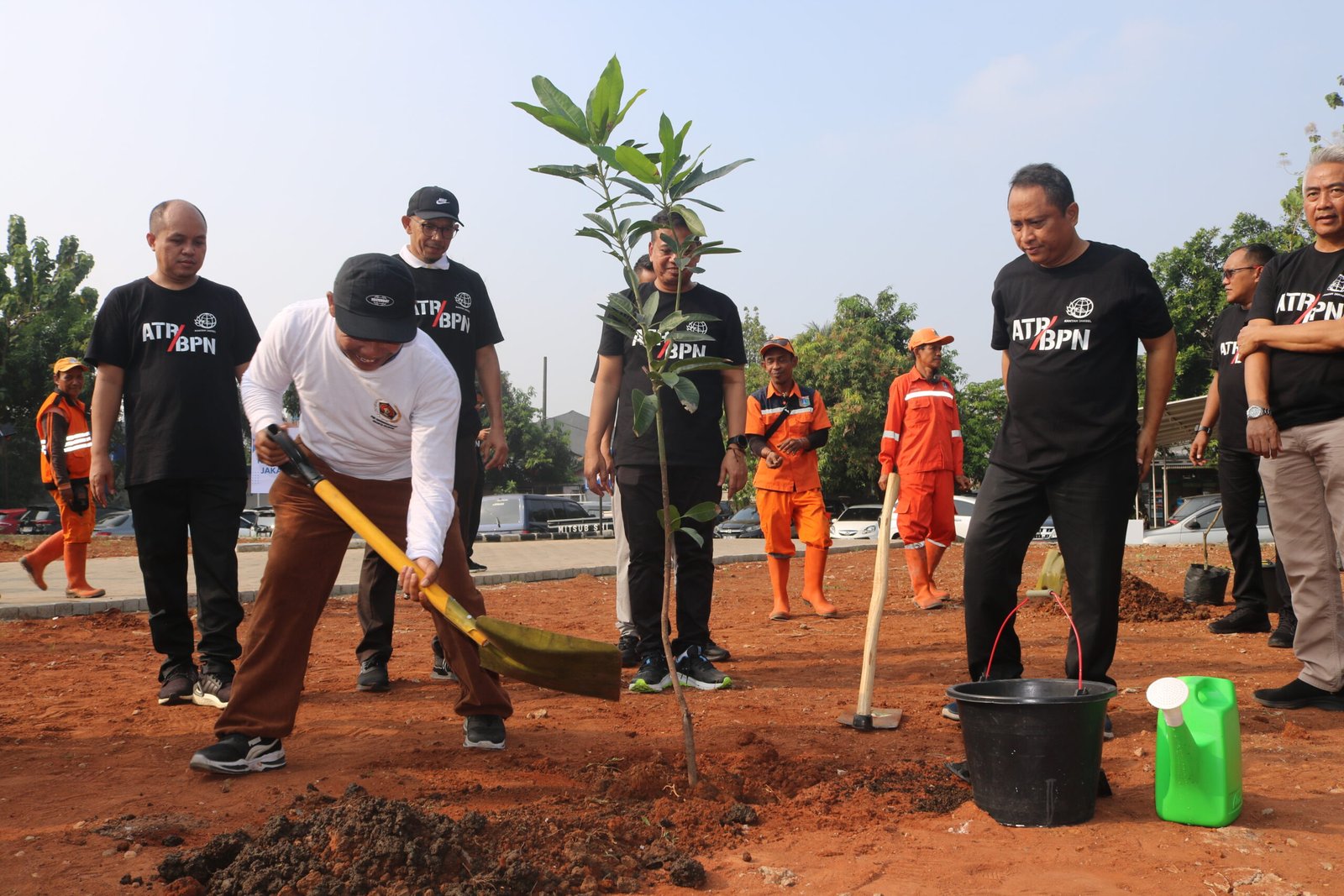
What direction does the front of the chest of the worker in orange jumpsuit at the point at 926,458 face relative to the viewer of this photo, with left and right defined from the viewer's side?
facing the viewer and to the right of the viewer

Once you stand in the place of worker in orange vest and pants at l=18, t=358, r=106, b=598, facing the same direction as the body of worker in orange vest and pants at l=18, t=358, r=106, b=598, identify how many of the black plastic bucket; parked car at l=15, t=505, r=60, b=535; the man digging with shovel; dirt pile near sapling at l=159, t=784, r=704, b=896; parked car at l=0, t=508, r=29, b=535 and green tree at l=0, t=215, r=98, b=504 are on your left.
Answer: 3

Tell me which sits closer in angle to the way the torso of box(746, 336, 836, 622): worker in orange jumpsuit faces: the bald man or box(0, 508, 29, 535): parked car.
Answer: the bald man

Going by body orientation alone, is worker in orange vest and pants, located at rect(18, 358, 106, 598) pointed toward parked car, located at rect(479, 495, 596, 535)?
no

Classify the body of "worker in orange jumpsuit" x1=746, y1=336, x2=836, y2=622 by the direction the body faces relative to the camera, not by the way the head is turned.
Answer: toward the camera

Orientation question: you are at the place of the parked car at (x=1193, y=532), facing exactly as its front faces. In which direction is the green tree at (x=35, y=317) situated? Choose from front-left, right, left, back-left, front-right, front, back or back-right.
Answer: front

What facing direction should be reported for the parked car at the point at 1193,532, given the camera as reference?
facing to the left of the viewer

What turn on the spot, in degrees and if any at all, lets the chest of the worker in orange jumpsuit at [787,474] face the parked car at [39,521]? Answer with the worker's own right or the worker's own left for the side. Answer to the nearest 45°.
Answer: approximately 135° to the worker's own right

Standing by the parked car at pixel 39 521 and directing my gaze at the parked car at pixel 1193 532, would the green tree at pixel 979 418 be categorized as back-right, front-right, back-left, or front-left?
front-left

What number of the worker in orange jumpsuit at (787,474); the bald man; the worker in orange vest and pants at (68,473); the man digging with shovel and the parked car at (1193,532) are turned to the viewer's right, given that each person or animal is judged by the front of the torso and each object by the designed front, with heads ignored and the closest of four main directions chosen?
1

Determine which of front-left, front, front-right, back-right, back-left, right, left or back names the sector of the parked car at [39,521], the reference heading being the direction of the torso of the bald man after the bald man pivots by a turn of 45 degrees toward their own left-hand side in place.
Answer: back-left

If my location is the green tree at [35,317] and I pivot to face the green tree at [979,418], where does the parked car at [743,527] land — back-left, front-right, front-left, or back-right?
front-right

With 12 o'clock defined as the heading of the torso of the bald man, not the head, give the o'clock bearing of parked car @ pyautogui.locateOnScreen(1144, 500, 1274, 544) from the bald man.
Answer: The parked car is roughly at 8 o'clock from the bald man.

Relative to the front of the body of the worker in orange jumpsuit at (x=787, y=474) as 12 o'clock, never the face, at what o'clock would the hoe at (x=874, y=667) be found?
The hoe is roughly at 12 o'clock from the worker in orange jumpsuit.

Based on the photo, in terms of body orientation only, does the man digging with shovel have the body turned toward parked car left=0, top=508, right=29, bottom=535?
no

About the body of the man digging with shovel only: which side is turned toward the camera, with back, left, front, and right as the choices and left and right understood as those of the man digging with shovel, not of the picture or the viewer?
front
